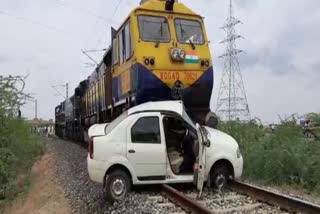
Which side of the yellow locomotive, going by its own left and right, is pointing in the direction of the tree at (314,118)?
left

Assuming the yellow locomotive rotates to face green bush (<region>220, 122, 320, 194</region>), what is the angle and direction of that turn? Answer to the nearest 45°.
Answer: approximately 45° to its left

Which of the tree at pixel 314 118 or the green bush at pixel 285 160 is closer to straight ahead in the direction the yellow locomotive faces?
the green bush

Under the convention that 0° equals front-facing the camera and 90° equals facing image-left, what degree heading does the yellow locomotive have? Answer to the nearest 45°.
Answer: approximately 315°
